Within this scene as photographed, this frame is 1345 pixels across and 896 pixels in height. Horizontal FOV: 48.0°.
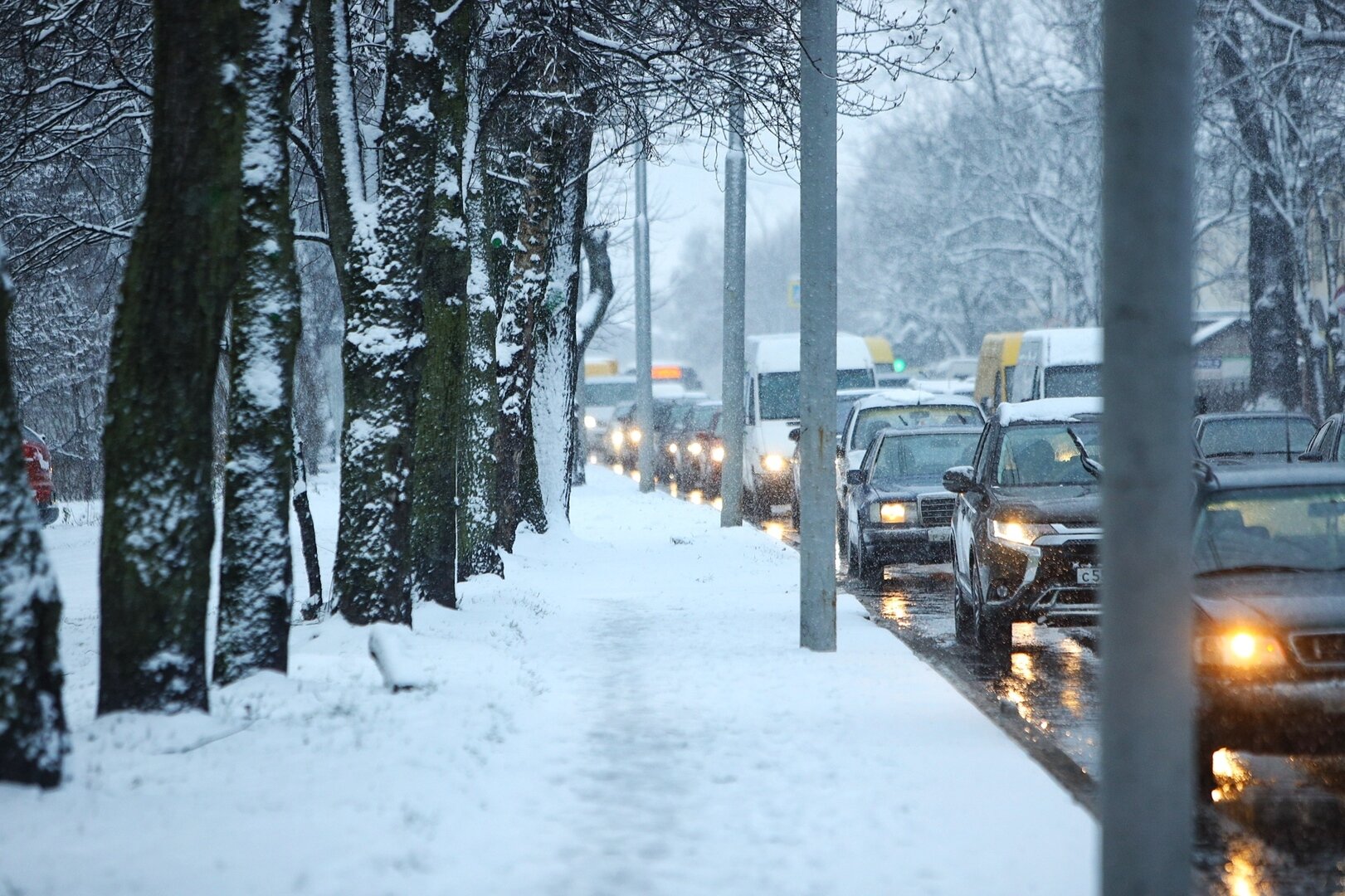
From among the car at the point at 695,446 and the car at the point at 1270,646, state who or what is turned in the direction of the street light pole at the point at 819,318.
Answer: the car at the point at 695,446

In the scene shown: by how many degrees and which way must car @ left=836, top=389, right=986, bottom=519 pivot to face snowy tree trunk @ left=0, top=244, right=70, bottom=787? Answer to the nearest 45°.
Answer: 0° — it already faces it

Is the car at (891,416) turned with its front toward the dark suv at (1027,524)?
yes

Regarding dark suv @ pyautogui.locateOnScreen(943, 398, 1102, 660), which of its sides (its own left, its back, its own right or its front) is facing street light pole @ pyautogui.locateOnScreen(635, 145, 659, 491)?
back

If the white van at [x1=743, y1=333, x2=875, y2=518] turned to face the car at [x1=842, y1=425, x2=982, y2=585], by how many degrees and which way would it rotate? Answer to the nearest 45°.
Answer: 0° — it already faces it

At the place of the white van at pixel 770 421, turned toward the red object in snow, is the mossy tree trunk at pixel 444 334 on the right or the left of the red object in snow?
left

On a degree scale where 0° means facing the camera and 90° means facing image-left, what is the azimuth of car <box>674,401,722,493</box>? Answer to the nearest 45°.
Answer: approximately 0°
